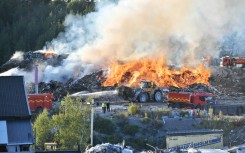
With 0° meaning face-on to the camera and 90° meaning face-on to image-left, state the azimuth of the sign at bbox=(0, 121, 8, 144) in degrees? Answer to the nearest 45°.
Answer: approximately 0°
